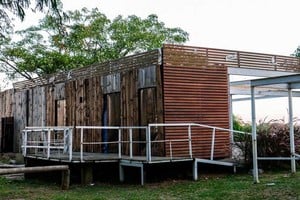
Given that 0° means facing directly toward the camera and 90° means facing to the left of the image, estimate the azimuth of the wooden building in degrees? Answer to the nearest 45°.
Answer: approximately 45°

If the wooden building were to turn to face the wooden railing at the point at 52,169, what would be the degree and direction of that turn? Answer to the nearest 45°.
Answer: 0° — it already faces it

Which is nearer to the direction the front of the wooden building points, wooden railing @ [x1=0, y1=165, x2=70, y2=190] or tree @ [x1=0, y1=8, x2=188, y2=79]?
the wooden railing

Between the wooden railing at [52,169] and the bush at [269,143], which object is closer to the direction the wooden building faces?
the wooden railing

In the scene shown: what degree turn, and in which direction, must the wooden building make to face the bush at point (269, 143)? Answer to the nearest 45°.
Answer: approximately 135° to its left

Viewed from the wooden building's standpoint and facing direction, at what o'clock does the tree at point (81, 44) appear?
The tree is roughly at 4 o'clock from the wooden building.
